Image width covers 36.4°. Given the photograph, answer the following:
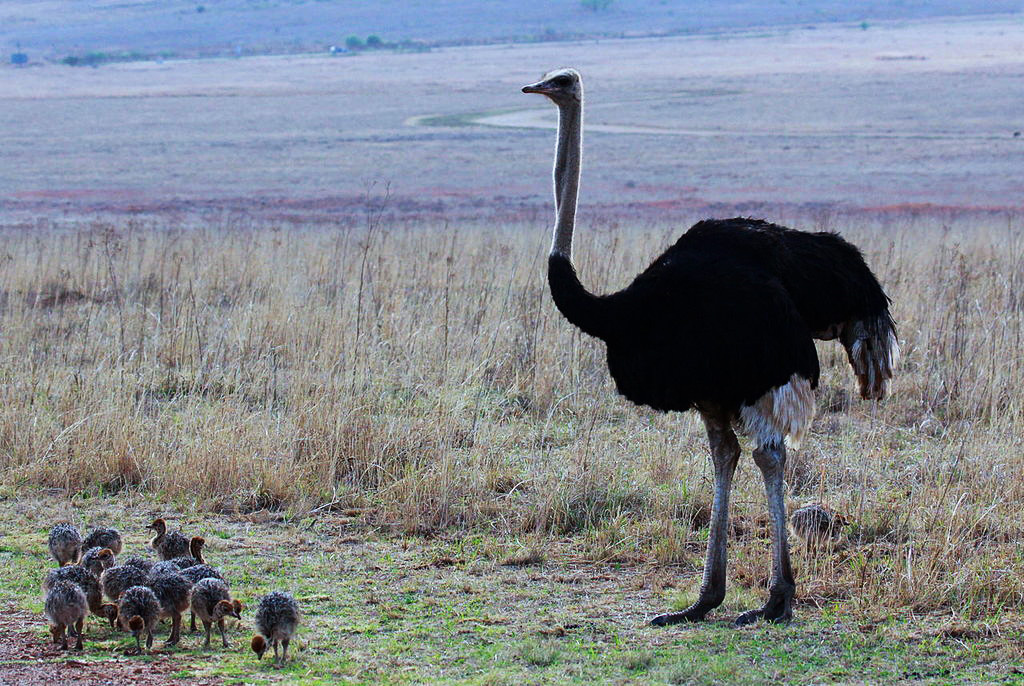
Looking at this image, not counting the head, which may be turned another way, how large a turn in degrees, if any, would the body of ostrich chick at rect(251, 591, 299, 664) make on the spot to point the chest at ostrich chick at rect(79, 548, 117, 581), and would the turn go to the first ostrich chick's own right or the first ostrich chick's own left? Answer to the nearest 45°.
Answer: approximately 90° to the first ostrich chick's own right

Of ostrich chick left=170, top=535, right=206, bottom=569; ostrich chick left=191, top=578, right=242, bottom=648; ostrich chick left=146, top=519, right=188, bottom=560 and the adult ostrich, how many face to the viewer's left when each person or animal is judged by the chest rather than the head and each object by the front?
2

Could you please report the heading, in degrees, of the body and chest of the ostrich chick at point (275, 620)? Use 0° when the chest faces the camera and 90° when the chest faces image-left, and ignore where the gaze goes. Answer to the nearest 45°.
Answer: approximately 45°

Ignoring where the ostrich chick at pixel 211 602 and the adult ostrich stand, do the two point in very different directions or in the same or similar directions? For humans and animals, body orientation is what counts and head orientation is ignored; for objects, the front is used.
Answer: very different directions

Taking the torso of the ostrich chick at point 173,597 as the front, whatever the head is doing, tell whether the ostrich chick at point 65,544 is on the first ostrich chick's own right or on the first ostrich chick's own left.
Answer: on the first ostrich chick's own right

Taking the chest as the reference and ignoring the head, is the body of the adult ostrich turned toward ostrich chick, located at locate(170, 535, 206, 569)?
yes

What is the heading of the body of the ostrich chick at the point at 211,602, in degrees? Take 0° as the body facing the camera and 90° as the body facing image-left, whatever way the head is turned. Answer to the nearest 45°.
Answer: approximately 315°

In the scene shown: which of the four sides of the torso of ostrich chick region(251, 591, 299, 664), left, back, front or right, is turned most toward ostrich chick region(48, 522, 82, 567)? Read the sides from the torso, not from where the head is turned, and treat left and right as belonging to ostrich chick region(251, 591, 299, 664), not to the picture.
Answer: right

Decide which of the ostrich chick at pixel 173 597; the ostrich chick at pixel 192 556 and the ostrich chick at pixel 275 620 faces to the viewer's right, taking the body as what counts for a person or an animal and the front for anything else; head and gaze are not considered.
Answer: the ostrich chick at pixel 192 556

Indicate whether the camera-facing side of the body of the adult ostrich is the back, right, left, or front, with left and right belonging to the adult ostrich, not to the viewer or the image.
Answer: left

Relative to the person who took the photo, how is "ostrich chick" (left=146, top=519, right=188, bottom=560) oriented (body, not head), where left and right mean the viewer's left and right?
facing to the left of the viewer

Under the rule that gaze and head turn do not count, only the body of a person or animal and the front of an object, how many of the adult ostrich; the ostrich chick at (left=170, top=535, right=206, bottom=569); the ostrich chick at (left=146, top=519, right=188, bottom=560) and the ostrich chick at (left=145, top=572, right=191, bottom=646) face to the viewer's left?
3
